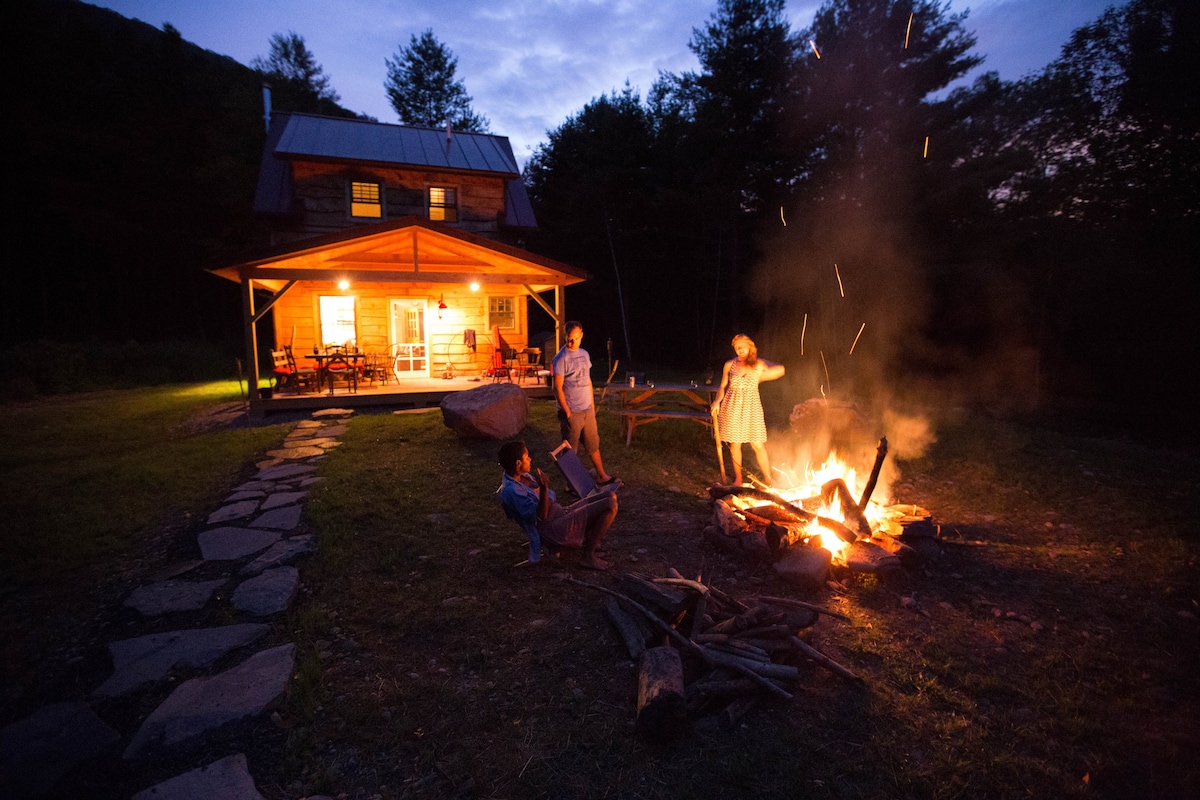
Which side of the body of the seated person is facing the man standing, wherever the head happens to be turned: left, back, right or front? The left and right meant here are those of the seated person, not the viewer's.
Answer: left

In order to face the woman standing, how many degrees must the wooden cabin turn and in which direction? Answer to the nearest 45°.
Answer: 0° — it already faces them

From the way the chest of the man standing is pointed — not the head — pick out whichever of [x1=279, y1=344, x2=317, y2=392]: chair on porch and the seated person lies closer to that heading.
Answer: the seated person

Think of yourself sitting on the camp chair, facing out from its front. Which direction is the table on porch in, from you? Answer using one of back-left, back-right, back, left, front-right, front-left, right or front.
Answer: back

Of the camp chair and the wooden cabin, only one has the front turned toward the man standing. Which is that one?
the wooden cabin

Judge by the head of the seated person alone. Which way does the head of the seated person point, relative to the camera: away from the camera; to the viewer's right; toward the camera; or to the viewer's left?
to the viewer's right

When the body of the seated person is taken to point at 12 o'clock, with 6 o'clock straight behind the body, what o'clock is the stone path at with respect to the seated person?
The stone path is roughly at 5 o'clock from the seated person.

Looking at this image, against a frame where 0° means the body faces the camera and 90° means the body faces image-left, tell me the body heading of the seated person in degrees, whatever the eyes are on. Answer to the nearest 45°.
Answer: approximately 270°

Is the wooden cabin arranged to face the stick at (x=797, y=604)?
yes

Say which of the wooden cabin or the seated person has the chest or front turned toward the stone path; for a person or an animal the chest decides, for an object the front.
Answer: the wooden cabin

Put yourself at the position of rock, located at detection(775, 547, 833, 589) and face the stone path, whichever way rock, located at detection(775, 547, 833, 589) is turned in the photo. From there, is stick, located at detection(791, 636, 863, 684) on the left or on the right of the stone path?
left

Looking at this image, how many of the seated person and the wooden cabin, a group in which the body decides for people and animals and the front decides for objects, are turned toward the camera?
1
